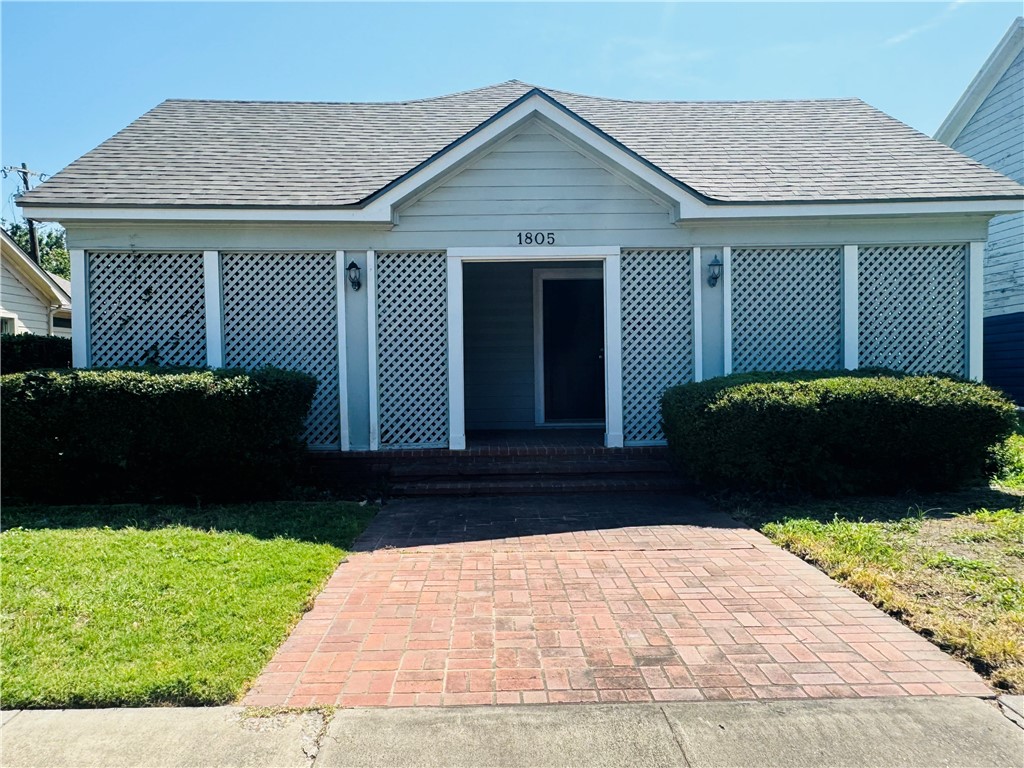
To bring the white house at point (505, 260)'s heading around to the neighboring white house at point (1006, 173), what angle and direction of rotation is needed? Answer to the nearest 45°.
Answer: approximately 135° to its left

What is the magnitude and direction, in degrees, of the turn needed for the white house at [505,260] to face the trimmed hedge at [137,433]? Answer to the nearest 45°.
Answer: approximately 45° to its right

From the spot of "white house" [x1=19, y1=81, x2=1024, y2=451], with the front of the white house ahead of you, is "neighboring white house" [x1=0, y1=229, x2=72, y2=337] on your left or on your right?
on your right

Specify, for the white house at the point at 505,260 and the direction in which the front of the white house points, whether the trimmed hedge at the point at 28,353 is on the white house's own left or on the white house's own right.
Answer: on the white house's own right

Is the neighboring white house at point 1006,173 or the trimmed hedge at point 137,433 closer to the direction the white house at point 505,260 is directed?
the trimmed hedge

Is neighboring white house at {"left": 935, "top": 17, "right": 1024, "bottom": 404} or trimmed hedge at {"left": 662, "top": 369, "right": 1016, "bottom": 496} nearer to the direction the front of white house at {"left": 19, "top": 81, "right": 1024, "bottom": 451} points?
the trimmed hedge

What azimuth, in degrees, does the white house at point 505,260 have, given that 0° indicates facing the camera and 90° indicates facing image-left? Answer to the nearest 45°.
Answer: approximately 0°

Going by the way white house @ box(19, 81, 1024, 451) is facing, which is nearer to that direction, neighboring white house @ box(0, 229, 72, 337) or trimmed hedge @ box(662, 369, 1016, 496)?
the trimmed hedge

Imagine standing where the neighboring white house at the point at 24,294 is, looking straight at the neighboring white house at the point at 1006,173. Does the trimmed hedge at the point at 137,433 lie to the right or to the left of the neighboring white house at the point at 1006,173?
right

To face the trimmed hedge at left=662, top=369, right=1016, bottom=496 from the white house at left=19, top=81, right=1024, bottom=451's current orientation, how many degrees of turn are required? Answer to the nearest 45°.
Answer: approximately 45° to its left

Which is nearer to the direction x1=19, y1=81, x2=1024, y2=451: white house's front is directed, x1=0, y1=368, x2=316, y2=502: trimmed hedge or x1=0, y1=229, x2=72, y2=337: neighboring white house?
the trimmed hedge
